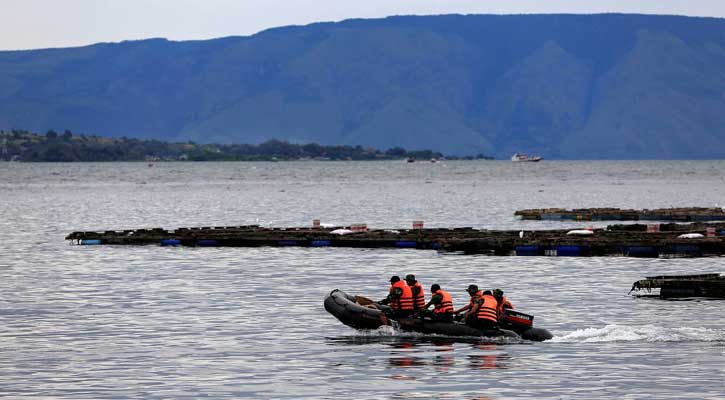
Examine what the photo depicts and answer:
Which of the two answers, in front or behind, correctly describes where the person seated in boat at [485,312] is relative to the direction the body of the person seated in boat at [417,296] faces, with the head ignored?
behind

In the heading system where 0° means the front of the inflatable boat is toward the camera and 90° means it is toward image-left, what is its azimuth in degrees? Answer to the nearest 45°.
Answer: approximately 90°

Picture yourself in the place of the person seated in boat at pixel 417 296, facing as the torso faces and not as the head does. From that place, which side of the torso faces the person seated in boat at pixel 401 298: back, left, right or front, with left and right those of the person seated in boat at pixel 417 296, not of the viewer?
front

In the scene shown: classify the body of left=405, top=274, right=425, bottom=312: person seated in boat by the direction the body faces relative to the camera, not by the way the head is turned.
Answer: to the viewer's left

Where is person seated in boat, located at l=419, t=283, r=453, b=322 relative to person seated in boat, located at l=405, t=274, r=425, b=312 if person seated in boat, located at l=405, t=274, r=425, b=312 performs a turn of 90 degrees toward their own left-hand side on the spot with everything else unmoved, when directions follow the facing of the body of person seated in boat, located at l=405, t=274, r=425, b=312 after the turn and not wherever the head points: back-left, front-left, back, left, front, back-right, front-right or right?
front-left
